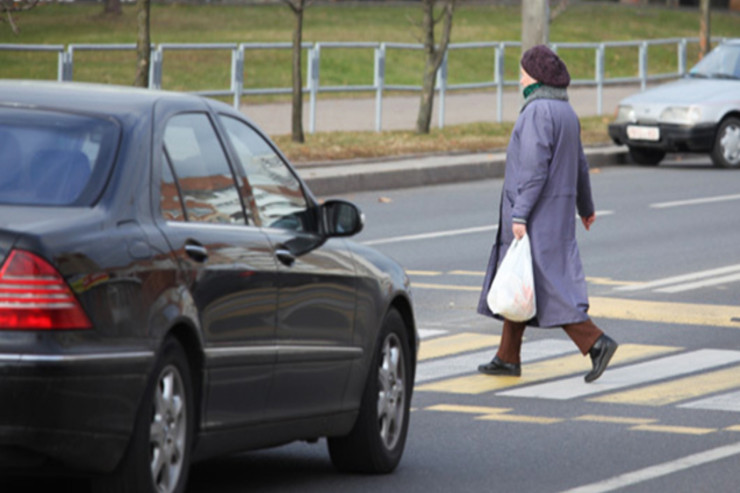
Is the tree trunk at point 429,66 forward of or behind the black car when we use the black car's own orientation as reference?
forward

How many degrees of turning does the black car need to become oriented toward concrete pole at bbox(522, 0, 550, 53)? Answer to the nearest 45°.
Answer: approximately 45° to its left

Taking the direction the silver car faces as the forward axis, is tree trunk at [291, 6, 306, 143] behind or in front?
in front

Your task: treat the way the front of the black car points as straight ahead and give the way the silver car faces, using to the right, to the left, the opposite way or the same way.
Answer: the opposite way

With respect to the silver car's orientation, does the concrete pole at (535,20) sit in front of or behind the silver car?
in front

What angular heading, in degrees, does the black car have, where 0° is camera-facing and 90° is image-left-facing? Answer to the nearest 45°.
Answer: approximately 225°

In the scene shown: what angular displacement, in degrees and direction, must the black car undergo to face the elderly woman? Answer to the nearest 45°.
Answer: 0° — it already faces them

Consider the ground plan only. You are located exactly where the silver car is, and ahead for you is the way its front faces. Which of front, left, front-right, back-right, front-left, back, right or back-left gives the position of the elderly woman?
front-left
